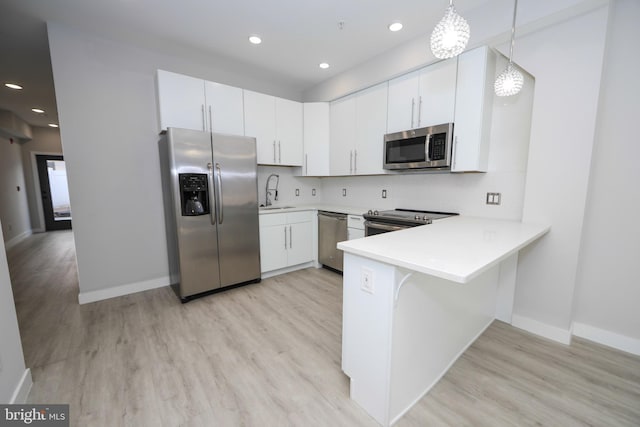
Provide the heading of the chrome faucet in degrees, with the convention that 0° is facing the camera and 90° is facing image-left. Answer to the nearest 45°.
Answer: approximately 315°

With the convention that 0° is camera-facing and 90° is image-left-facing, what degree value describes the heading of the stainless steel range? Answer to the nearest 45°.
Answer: approximately 45°

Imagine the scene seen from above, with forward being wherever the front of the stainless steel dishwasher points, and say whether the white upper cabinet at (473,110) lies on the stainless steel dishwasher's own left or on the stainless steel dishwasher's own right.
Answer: on the stainless steel dishwasher's own left

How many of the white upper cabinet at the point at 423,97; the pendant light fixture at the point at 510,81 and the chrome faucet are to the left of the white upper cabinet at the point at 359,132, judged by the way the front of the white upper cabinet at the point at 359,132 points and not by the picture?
2

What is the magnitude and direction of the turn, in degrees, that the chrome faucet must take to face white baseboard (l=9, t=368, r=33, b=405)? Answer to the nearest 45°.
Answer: approximately 90° to its right
